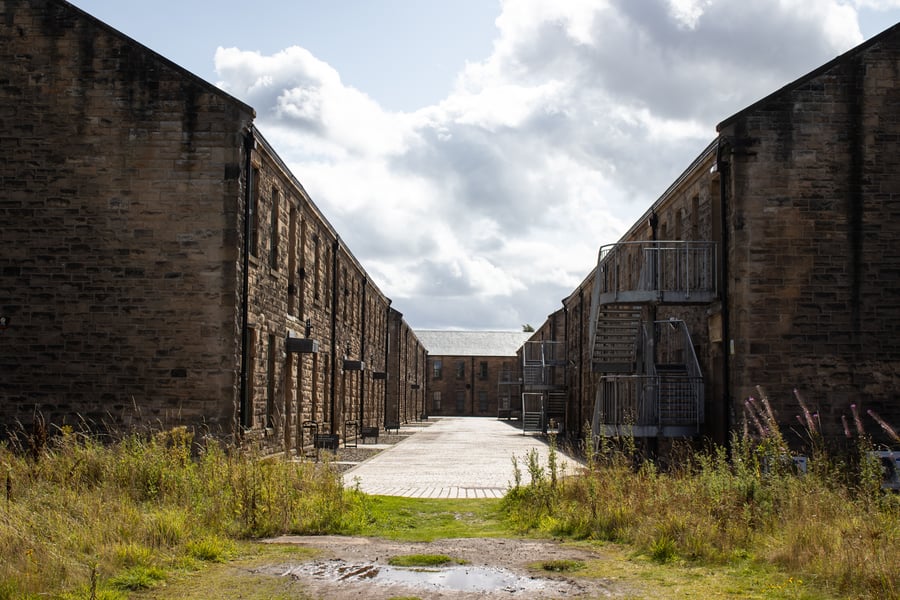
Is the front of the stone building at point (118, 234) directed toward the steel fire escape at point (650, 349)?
yes

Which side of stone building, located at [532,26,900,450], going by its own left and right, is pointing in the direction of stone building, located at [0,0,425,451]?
front

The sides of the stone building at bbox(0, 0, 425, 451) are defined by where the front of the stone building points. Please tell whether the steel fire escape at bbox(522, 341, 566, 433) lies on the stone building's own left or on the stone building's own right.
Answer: on the stone building's own left

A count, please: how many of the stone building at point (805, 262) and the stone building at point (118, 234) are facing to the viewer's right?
1

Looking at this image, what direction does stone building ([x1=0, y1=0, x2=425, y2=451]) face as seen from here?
to the viewer's right

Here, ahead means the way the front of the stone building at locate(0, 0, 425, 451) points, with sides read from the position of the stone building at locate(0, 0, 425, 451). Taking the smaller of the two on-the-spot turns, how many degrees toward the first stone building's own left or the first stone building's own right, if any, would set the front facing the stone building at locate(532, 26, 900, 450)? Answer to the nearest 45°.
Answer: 0° — it already faces it

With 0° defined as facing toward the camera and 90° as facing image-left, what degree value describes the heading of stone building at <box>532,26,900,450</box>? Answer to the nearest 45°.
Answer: approximately 90°
